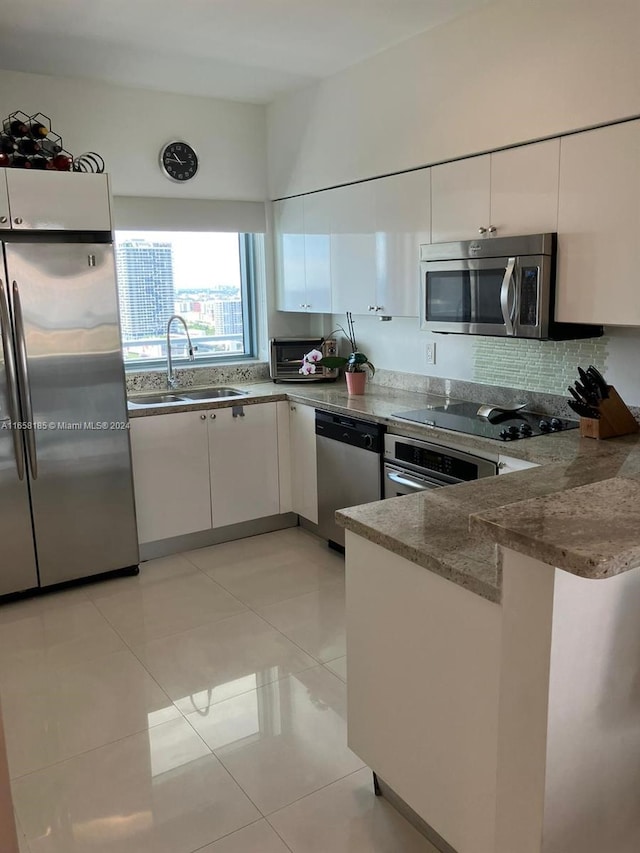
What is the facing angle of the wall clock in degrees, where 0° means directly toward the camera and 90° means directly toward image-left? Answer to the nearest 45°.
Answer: approximately 315°

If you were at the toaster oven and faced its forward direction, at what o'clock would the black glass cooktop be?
The black glass cooktop is roughly at 11 o'clock from the toaster oven.

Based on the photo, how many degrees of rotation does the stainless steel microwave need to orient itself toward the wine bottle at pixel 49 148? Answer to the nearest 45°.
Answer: approximately 45° to its right

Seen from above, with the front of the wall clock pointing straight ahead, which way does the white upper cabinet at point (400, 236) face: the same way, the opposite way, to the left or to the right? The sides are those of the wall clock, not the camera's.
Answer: to the right

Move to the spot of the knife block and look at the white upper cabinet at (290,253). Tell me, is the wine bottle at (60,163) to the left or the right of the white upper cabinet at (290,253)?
left

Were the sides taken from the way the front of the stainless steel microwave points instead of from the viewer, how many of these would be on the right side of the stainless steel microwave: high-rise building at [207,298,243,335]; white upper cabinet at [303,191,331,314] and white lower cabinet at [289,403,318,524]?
3

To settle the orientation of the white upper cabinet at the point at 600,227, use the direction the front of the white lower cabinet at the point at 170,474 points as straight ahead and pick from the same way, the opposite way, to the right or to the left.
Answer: to the right

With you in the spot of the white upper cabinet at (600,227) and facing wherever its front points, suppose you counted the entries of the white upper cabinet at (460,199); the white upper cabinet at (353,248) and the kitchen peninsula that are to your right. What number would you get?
2

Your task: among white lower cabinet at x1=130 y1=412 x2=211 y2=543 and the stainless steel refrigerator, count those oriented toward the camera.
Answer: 2

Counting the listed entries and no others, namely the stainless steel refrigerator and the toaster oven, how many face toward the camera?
2

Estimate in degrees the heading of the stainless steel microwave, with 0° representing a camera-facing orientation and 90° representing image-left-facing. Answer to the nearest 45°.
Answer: approximately 45°
